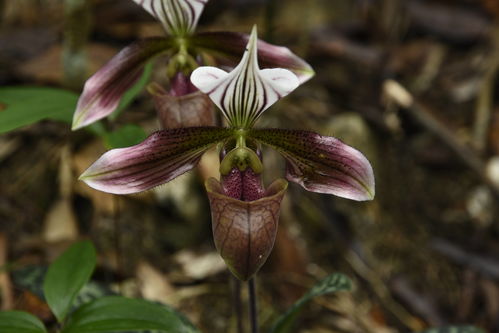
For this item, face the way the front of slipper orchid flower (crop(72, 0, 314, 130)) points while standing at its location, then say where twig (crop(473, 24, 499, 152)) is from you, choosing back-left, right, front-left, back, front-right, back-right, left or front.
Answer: back-left

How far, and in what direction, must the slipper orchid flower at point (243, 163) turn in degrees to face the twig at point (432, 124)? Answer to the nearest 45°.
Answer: approximately 135° to its left

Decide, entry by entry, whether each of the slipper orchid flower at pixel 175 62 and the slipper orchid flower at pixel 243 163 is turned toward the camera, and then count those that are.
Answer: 2

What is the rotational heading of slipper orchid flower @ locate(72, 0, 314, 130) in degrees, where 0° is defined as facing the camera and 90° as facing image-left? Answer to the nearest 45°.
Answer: approximately 0°

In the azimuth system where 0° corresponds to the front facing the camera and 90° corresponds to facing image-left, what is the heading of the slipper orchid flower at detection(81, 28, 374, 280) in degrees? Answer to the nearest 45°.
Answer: approximately 0°

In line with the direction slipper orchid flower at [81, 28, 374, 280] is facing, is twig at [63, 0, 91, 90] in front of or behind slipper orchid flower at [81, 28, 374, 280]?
behind
